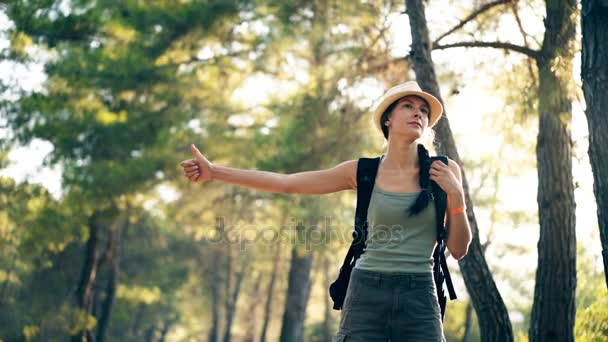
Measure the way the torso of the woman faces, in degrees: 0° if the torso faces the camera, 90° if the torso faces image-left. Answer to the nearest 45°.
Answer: approximately 0°

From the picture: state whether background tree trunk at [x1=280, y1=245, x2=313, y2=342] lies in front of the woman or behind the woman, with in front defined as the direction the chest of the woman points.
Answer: behind

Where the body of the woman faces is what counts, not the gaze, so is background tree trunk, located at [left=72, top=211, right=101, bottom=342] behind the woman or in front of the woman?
behind

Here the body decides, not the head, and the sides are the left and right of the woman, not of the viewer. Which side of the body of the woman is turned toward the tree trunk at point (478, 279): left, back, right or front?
back

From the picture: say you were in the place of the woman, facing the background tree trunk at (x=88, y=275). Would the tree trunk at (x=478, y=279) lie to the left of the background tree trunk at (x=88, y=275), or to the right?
right

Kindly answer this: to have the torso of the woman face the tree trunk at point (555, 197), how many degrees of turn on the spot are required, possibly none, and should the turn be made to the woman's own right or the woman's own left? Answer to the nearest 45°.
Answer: approximately 135° to the woman's own left
